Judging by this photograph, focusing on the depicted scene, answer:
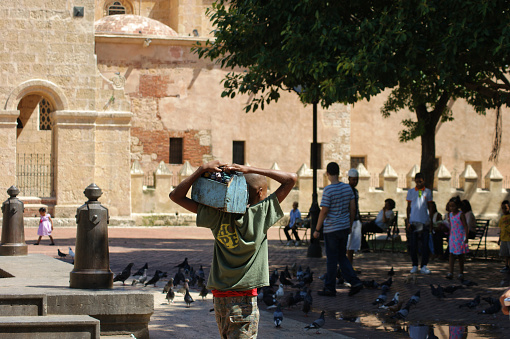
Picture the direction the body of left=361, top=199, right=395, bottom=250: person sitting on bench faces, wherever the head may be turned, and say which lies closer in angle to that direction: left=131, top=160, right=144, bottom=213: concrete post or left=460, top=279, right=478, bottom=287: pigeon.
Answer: the concrete post

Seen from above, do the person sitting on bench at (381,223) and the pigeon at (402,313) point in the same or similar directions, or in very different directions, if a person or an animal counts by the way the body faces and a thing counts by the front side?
very different directions

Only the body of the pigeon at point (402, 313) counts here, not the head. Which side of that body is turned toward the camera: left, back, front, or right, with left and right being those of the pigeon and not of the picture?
right

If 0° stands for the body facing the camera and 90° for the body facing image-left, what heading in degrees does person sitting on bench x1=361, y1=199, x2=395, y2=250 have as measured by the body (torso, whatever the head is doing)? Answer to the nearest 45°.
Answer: approximately 90°

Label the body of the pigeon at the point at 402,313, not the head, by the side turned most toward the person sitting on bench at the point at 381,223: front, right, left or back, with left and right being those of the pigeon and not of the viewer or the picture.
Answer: left

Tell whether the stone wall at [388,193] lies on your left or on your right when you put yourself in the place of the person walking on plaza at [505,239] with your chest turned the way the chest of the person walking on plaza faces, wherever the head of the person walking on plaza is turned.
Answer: on your right
